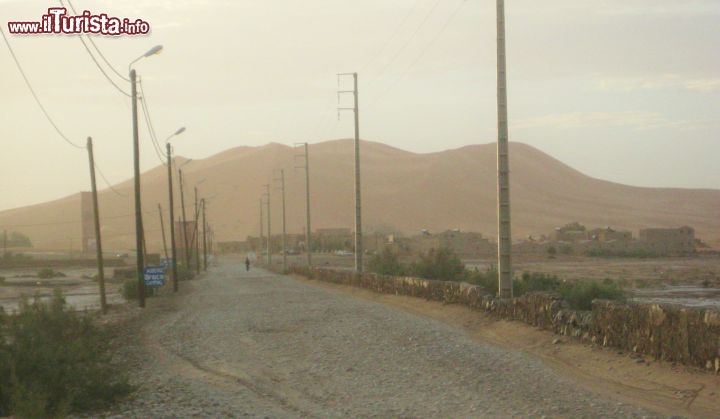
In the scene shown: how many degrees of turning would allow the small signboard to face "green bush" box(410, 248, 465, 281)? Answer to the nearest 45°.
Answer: approximately 90° to its left

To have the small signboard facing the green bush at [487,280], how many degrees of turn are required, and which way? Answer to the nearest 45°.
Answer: approximately 45° to its left

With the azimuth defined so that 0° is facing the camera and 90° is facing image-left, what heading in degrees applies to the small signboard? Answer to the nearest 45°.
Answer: approximately 0°

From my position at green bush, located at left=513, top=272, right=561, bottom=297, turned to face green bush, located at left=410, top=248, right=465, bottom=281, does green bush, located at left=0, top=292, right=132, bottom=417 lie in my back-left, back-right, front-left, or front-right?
back-left

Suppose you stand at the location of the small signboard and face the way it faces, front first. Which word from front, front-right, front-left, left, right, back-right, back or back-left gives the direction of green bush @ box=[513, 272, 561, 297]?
front-left

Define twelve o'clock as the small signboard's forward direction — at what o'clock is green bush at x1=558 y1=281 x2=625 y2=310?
The green bush is roughly at 11 o'clock from the small signboard.

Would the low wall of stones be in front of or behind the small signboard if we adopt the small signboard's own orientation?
in front

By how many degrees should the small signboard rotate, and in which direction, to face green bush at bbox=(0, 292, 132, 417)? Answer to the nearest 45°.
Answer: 0° — it already faces it

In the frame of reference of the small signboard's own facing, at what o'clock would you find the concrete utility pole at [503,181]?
The concrete utility pole is roughly at 11 o'clock from the small signboard.
